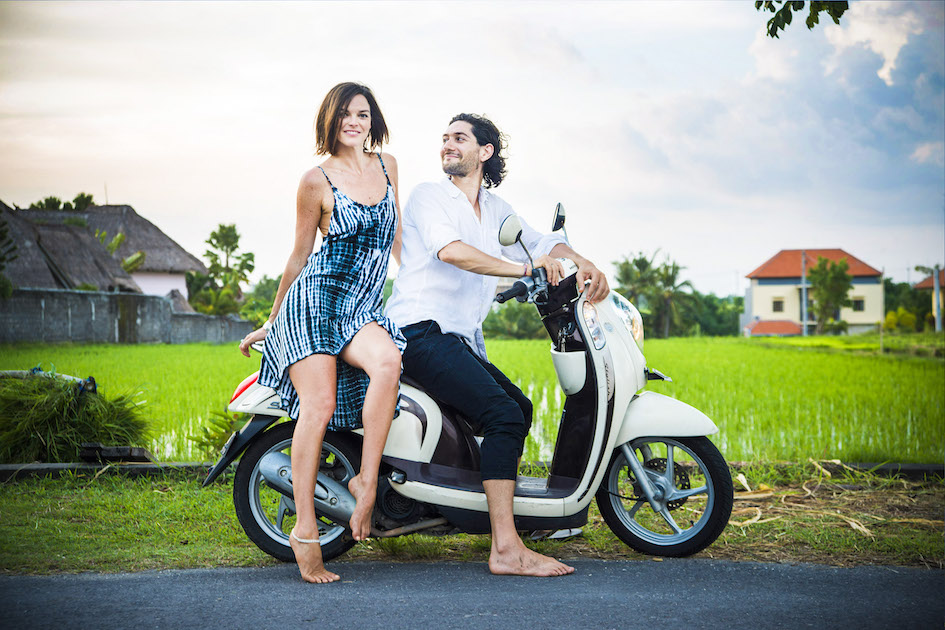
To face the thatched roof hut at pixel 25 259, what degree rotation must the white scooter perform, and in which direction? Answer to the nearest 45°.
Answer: approximately 135° to its left

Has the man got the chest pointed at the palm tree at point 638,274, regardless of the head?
no

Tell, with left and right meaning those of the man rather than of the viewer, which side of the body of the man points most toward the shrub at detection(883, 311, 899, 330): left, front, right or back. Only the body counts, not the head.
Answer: left

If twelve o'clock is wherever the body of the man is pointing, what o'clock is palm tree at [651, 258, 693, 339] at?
The palm tree is roughly at 8 o'clock from the man.

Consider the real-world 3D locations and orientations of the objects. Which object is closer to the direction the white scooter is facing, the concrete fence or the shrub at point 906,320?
the shrub

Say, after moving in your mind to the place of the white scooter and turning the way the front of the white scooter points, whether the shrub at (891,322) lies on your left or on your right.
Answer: on your left

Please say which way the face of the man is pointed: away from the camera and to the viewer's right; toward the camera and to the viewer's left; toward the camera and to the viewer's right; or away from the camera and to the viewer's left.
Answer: toward the camera and to the viewer's left

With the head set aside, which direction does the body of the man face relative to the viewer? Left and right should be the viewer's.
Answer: facing the viewer and to the right of the viewer

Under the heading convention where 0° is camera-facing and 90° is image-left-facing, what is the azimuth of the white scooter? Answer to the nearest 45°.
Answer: approximately 270°

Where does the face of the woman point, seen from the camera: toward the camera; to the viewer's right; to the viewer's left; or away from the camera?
toward the camera

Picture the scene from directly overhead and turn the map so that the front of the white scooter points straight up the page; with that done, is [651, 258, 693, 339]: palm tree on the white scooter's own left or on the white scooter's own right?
on the white scooter's own left

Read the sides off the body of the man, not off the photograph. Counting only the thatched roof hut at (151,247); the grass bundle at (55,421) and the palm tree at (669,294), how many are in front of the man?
0

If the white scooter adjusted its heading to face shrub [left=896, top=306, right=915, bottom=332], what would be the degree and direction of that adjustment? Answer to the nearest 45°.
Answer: approximately 45° to its left

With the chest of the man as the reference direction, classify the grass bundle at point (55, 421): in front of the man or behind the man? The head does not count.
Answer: behind
